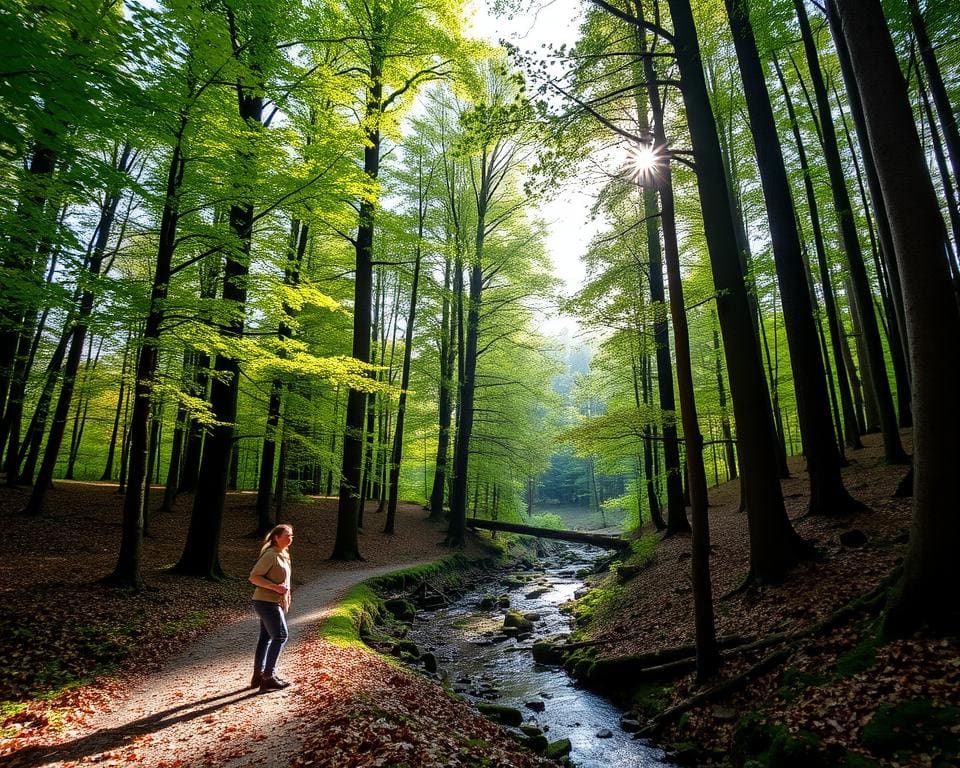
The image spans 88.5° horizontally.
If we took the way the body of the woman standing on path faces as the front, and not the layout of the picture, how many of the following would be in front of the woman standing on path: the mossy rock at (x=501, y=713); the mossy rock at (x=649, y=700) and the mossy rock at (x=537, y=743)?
3

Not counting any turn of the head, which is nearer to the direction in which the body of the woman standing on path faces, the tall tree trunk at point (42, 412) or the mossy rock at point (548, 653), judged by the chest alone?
the mossy rock

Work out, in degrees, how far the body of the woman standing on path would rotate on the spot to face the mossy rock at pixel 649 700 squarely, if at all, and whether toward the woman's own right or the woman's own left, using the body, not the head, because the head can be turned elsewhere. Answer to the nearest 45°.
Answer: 0° — they already face it

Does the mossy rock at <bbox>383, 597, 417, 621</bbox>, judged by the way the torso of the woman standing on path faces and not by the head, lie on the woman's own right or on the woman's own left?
on the woman's own left

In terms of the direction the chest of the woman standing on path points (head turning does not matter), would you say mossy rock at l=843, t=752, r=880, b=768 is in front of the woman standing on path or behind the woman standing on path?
in front

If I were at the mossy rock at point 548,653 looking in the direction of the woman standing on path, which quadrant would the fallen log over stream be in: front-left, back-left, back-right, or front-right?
back-right

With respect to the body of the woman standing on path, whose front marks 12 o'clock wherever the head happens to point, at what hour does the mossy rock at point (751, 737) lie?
The mossy rock is roughly at 1 o'clock from the woman standing on path.

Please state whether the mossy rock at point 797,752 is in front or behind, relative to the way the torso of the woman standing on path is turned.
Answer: in front

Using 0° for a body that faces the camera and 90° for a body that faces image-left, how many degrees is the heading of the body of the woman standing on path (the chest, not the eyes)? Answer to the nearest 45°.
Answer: approximately 270°

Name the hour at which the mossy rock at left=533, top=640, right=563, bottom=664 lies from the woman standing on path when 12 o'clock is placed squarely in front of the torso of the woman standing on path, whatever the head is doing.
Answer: The mossy rock is roughly at 11 o'clock from the woman standing on path.

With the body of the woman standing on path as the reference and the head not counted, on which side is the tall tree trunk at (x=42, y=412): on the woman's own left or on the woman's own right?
on the woman's own left

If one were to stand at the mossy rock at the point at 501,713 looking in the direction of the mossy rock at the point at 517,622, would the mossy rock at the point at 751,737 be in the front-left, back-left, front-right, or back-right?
back-right
